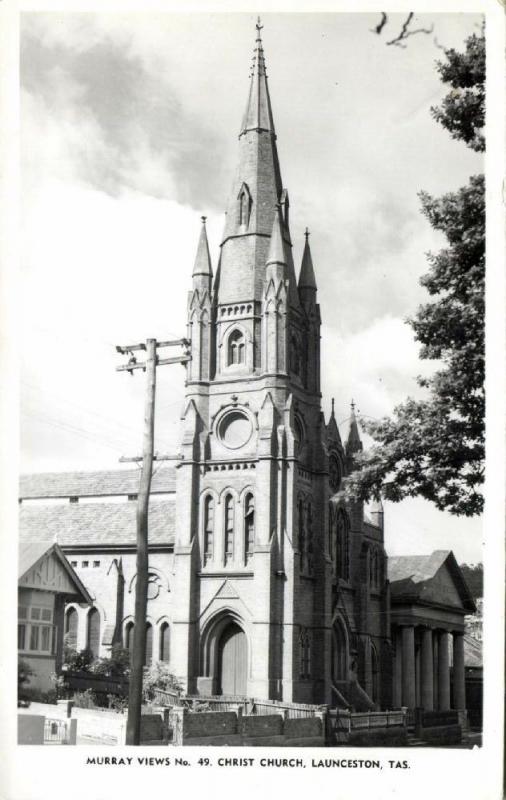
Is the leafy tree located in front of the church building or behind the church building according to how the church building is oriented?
in front

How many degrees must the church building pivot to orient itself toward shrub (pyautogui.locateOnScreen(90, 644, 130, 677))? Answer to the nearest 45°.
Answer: approximately 90° to its right

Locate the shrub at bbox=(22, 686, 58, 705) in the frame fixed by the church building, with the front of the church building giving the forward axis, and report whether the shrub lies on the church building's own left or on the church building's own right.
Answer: on the church building's own right

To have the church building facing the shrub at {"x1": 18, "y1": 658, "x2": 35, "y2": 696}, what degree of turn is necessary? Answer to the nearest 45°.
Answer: approximately 45° to its right

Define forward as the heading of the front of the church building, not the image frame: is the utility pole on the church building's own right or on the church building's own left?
on the church building's own right

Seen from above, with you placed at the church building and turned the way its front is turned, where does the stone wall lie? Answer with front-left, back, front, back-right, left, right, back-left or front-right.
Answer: front-right

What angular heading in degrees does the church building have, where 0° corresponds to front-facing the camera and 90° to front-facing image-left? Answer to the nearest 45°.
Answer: approximately 315°
